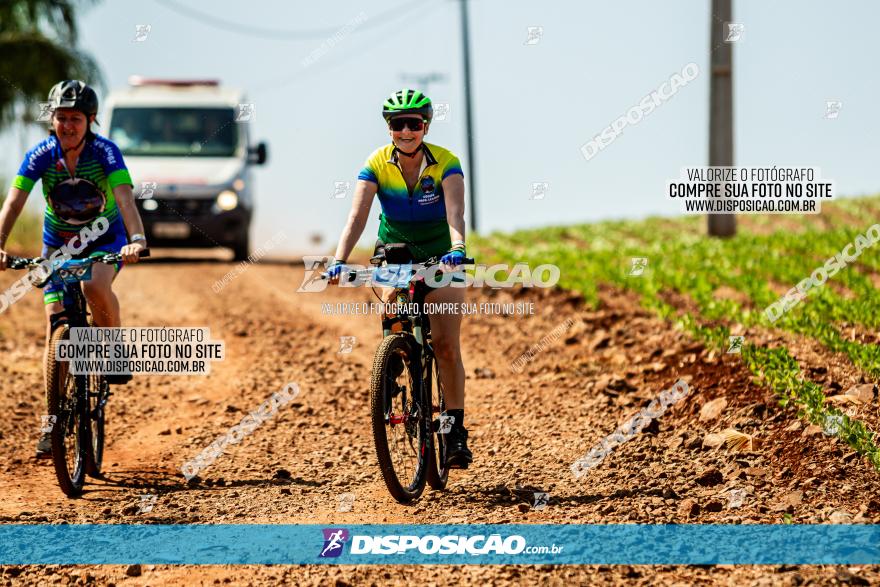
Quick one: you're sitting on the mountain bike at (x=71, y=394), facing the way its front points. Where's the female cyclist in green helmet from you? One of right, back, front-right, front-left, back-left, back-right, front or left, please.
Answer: front-left

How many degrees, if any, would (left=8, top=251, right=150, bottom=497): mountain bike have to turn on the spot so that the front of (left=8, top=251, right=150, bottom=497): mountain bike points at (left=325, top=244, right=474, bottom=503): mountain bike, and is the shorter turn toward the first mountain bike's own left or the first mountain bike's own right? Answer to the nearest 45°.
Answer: approximately 45° to the first mountain bike's own left

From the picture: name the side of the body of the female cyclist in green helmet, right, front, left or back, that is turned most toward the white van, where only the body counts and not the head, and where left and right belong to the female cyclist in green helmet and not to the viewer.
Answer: back

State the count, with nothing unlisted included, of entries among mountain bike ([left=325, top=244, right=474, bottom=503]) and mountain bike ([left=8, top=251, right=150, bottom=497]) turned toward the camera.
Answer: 2

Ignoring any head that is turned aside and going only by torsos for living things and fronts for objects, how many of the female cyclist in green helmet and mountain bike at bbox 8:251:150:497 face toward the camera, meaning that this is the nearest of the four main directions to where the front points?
2

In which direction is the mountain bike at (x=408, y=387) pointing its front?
toward the camera

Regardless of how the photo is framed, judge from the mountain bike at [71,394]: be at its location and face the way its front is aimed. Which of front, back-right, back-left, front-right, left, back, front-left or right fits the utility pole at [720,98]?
back-left

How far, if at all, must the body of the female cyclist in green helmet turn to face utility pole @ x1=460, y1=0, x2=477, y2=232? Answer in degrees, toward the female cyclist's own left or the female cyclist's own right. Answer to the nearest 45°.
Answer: approximately 180°

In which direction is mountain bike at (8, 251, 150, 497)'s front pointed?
toward the camera
